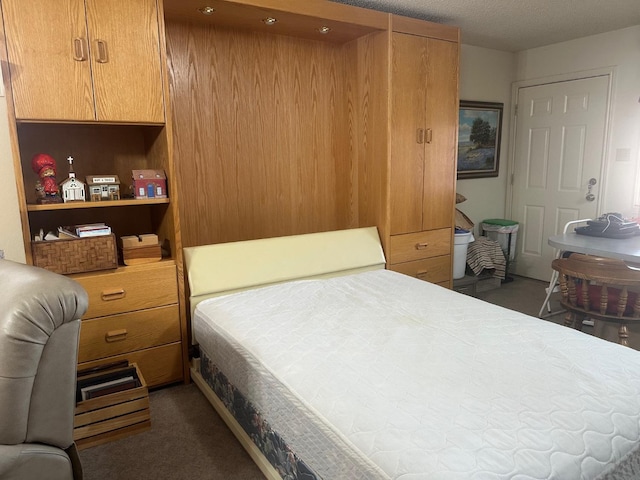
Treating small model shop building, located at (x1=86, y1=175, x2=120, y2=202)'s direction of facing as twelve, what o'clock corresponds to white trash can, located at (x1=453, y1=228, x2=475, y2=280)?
The white trash can is roughly at 9 o'clock from the small model shop building.

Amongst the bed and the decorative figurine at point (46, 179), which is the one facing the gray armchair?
the decorative figurine

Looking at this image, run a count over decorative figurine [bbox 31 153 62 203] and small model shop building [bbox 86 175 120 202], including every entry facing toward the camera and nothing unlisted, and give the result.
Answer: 2

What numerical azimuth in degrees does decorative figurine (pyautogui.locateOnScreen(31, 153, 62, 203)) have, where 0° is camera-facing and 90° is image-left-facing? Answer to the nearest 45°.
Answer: approximately 0°

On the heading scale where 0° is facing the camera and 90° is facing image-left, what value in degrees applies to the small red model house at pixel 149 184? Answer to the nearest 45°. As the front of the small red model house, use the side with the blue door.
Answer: approximately 0°

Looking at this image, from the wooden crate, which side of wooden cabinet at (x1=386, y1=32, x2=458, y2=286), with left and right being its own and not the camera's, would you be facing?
right
